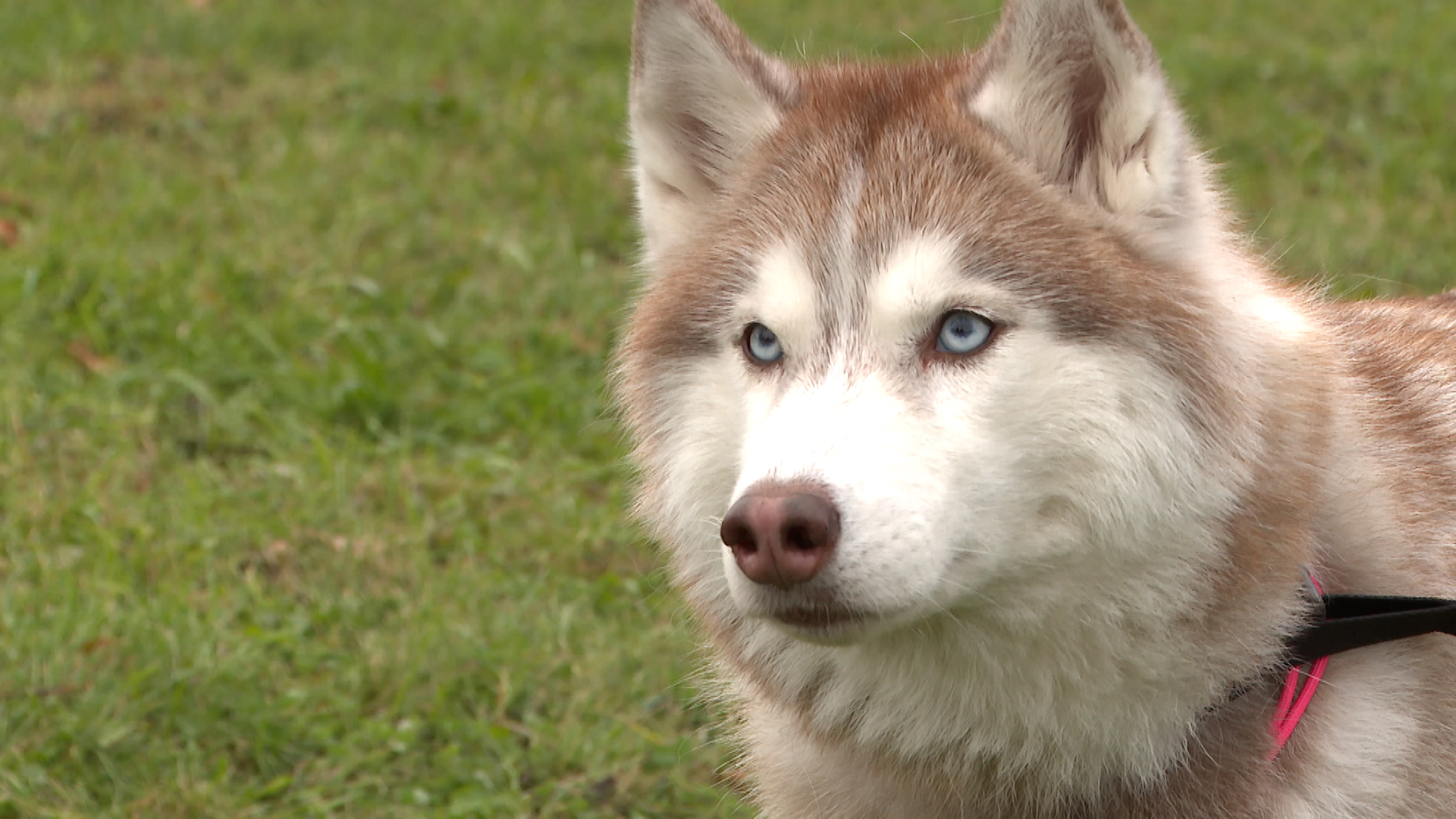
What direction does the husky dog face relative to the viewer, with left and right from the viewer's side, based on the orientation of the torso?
facing the viewer and to the left of the viewer
